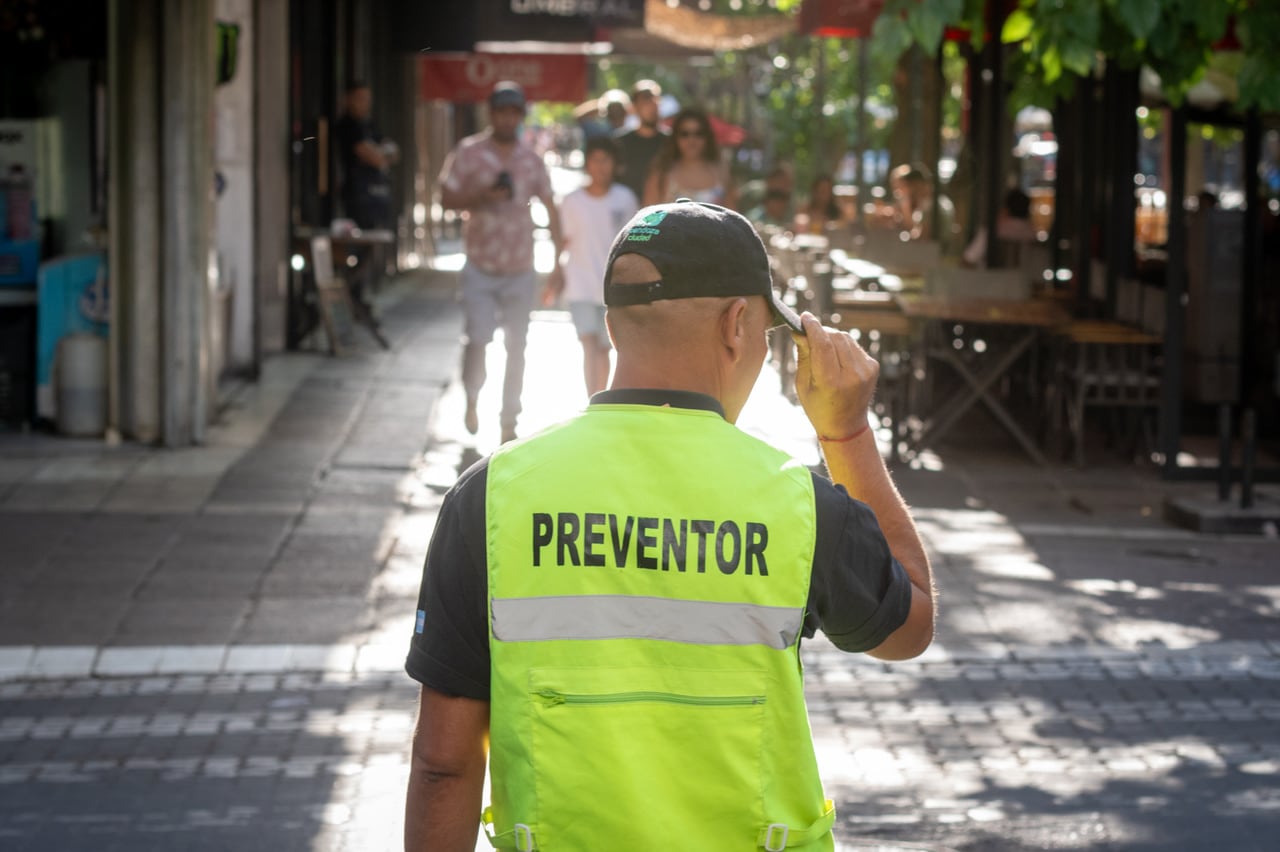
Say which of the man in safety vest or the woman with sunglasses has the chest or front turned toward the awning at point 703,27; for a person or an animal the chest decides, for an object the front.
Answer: the man in safety vest

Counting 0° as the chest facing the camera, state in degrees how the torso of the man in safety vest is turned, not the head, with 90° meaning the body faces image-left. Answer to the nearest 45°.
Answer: approximately 180°

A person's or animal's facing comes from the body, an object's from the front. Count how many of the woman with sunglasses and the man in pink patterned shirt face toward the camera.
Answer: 2

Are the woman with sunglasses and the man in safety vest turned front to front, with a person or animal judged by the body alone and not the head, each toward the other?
yes

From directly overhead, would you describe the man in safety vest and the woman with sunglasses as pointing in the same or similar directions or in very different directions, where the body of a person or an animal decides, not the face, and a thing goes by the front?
very different directions

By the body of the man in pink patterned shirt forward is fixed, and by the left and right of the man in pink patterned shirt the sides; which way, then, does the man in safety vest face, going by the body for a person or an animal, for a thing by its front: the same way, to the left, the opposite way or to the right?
the opposite way

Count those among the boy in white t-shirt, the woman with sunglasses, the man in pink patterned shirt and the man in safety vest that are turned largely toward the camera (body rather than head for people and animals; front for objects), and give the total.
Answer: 3

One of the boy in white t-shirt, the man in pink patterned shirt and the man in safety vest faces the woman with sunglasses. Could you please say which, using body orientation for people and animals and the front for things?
the man in safety vest

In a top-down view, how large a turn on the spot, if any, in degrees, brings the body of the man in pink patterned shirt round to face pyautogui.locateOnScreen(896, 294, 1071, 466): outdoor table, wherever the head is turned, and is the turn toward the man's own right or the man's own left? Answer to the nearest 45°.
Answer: approximately 90° to the man's own left
